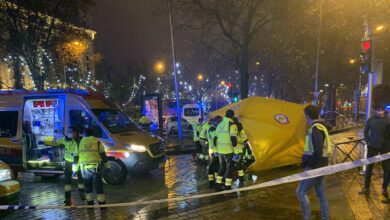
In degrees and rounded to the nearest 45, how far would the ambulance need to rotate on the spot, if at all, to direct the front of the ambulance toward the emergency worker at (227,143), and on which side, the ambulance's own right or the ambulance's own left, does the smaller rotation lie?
0° — it already faces them

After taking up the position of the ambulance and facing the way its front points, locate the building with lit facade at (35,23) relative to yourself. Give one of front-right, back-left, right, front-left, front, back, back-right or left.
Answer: back-left

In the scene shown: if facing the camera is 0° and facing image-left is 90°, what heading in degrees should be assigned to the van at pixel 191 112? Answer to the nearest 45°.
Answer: approximately 0°

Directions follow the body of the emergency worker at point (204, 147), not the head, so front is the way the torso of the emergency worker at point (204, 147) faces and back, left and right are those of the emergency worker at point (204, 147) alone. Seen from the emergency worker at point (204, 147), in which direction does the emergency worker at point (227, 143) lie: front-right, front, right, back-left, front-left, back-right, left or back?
right

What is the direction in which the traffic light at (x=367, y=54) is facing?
toward the camera

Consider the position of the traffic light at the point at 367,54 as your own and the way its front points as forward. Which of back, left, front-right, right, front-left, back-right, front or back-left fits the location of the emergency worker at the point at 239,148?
front-right

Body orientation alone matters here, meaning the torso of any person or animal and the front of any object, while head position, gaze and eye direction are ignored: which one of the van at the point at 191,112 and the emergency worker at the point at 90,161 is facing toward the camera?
the van

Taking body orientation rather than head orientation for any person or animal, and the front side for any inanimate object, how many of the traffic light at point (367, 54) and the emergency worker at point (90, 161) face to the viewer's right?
0

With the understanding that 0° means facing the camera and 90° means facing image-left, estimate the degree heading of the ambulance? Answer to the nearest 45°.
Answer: approximately 315°

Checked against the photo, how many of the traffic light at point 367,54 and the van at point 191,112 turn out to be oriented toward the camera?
2

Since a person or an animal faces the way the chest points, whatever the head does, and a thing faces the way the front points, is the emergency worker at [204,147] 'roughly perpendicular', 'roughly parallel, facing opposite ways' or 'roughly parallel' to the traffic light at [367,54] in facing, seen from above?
roughly perpendicular

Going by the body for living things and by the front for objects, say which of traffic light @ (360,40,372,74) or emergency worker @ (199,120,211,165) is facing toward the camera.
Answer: the traffic light

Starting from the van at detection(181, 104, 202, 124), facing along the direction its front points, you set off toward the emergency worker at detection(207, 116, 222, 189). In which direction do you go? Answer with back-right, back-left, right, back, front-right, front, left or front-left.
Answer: front

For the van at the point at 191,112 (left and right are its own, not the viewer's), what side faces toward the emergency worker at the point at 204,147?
front
